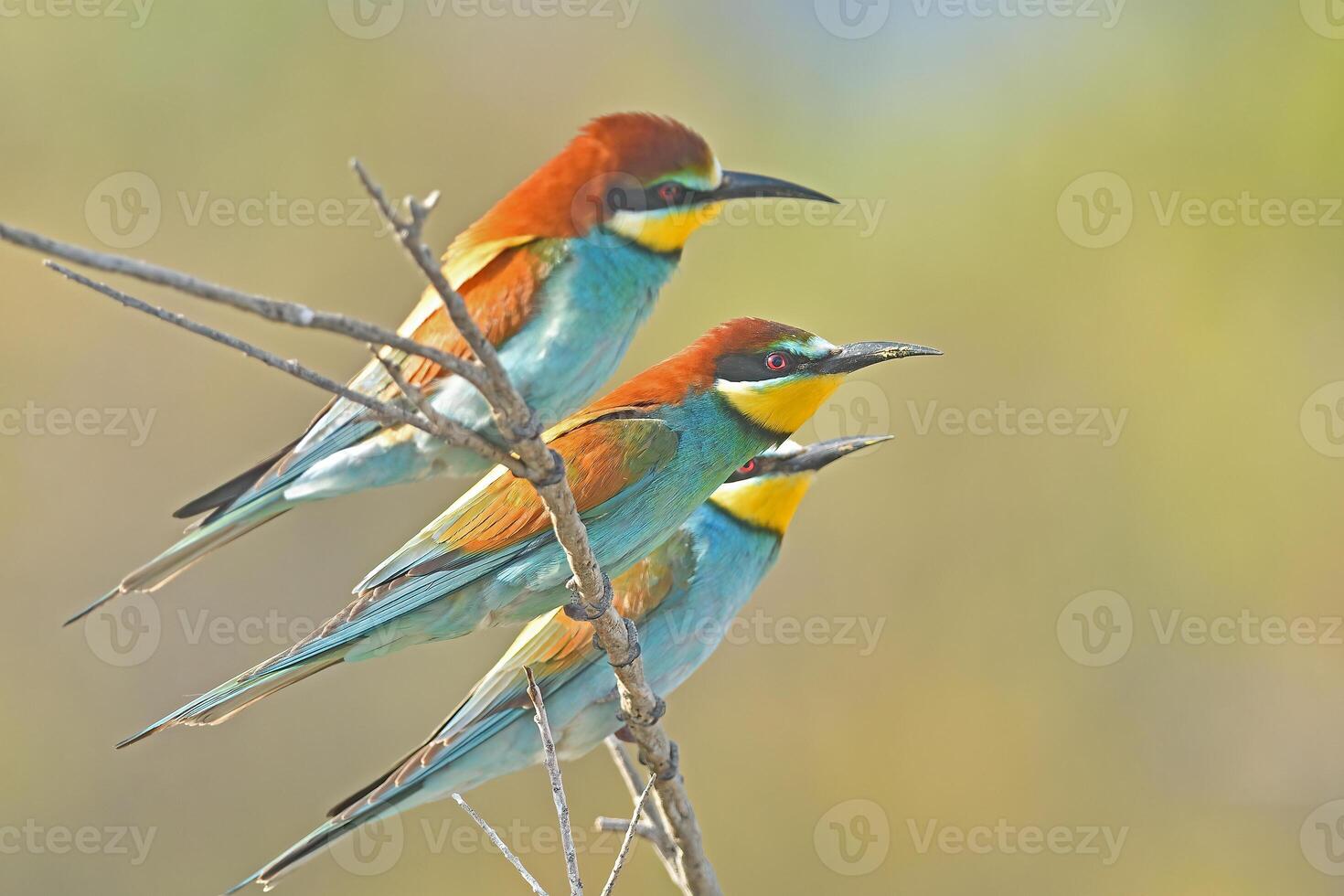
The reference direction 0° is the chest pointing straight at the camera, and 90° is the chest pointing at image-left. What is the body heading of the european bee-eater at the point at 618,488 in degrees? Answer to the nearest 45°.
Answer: approximately 270°

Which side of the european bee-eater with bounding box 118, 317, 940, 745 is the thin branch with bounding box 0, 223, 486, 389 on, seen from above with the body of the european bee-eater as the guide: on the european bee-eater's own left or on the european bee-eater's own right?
on the european bee-eater's own right

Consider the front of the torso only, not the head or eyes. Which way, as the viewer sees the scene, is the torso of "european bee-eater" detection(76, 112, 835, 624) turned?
to the viewer's right

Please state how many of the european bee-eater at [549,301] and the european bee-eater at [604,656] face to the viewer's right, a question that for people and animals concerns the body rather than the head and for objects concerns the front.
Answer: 2

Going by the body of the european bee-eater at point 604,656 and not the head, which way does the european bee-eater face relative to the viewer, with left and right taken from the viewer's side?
facing to the right of the viewer
